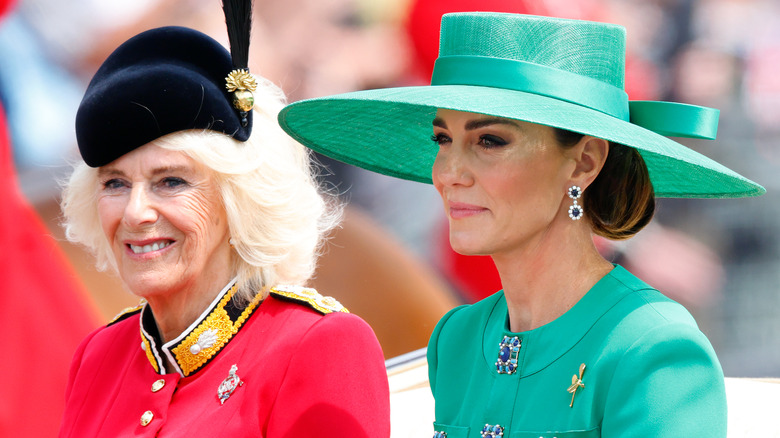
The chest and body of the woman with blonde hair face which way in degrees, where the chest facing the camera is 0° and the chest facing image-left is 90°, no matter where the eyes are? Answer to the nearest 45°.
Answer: approximately 45°

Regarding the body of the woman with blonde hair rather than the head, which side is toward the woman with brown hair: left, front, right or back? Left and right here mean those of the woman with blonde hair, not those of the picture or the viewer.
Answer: left

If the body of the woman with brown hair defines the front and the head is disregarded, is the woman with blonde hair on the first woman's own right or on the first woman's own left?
on the first woman's own right

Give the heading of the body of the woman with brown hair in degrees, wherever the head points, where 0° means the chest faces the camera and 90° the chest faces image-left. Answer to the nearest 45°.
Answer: approximately 45°
